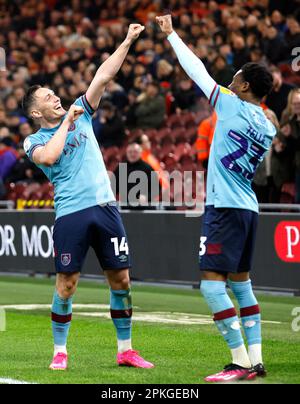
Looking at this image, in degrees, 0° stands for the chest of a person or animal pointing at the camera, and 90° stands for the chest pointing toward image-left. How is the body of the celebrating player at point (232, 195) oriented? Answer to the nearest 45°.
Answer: approximately 135°

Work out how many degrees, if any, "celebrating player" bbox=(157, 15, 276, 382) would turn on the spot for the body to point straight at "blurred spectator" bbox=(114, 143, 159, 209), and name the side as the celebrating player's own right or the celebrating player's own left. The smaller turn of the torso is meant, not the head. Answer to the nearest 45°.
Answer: approximately 45° to the celebrating player's own right

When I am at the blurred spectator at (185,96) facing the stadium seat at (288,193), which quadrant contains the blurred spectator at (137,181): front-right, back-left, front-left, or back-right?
front-right

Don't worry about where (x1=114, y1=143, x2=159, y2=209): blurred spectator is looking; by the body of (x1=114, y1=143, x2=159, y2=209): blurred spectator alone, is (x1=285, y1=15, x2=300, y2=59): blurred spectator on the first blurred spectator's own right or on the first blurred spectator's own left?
on the first blurred spectator's own left

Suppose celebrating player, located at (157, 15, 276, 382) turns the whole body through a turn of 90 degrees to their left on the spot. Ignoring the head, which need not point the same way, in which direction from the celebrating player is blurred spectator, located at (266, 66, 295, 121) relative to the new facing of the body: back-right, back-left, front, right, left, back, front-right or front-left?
back-right

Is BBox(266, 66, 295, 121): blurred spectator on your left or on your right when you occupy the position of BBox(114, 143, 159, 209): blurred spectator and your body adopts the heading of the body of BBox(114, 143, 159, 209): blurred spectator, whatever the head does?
on your left

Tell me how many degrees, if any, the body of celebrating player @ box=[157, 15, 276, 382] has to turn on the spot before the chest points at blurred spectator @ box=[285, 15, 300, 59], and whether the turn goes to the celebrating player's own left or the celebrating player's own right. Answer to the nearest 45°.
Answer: approximately 45° to the celebrating player's own right

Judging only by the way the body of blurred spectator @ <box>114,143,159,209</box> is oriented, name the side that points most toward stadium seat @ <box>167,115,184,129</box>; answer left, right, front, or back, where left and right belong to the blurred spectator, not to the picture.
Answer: back

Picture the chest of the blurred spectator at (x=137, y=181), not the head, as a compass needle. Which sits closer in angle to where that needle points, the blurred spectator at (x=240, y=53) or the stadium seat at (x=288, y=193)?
the stadium seat

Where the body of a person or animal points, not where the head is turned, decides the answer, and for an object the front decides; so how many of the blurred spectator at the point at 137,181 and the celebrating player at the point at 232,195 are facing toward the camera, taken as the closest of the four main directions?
1

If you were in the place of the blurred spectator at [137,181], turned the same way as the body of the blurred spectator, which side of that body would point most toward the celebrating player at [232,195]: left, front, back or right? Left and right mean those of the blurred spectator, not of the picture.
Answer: front

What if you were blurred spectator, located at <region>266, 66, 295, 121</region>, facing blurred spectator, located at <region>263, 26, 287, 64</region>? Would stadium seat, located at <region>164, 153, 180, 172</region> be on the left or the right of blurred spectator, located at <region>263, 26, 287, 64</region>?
left

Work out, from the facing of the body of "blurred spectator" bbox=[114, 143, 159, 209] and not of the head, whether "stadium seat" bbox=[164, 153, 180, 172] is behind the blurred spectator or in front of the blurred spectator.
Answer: behind

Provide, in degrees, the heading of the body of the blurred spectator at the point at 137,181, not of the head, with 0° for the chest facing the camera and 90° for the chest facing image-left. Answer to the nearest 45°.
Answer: approximately 0°
